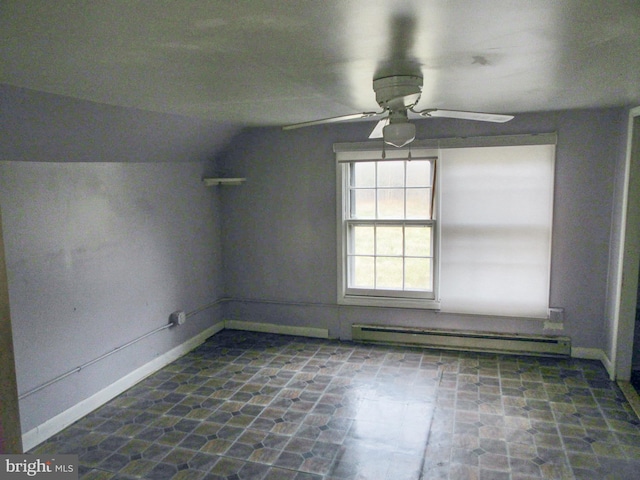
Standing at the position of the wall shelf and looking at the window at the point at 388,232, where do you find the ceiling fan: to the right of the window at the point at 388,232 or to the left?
right

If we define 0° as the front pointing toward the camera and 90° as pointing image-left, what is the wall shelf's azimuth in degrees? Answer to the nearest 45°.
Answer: approximately 0°

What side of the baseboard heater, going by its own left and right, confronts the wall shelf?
right

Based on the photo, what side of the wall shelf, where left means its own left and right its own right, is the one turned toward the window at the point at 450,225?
left

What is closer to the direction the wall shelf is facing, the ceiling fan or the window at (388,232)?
the ceiling fan

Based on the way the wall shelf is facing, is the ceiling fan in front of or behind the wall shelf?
in front

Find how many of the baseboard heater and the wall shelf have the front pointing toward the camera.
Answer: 2

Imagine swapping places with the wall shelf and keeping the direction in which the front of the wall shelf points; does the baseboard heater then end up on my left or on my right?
on my left
